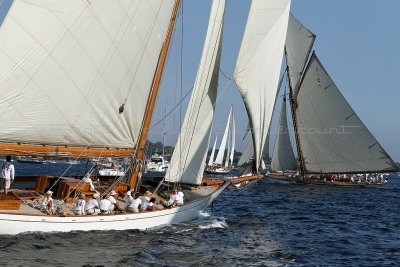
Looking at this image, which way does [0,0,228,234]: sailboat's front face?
to the viewer's right
